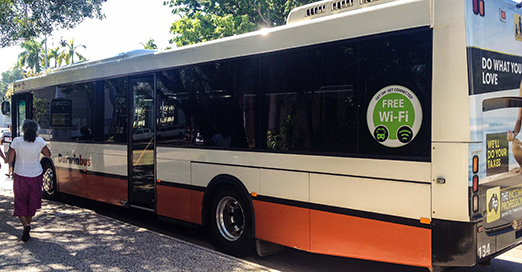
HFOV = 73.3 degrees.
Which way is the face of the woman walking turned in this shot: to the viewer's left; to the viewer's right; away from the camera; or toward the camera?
away from the camera

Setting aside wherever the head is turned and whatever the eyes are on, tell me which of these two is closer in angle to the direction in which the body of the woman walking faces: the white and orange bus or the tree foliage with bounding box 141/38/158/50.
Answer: the tree foliage

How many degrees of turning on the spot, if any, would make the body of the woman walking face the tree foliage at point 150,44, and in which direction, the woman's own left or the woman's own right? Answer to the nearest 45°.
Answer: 0° — they already face it

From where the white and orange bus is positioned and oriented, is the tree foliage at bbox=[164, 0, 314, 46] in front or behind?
in front

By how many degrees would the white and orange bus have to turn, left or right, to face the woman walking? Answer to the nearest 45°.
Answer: approximately 45° to its left

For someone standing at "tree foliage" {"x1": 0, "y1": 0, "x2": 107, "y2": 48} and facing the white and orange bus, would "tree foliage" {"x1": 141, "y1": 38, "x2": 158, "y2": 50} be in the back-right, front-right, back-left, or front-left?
back-left

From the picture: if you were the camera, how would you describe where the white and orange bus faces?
facing away from the viewer and to the left of the viewer

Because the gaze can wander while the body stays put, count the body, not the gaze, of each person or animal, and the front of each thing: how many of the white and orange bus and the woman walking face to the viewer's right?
0

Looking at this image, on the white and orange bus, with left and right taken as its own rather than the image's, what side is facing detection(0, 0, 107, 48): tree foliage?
front

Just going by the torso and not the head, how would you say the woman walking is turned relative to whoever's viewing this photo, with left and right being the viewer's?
facing away from the viewer

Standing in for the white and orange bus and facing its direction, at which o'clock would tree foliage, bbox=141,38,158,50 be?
The tree foliage is roughly at 1 o'clock from the white and orange bus.

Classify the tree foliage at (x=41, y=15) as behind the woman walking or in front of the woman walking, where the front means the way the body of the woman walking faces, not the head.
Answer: in front
